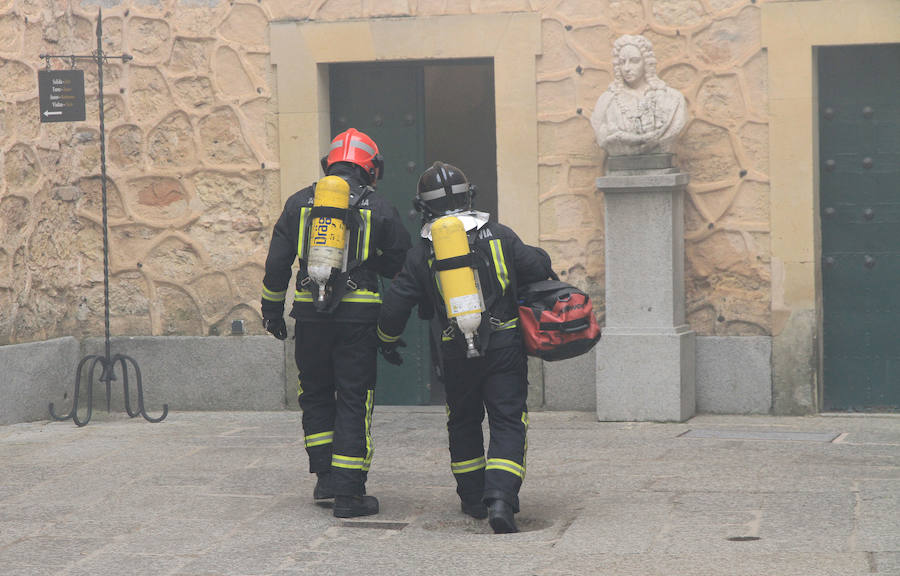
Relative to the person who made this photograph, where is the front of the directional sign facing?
facing the viewer

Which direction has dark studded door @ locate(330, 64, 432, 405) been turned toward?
toward the camera

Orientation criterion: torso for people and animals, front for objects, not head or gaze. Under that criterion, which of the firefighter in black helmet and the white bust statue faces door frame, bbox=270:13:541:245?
the firefighter in black helmet

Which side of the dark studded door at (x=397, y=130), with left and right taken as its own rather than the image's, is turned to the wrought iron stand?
right

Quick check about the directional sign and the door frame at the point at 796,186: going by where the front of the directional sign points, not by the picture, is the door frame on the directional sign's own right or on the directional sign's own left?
on the directional sign's own left

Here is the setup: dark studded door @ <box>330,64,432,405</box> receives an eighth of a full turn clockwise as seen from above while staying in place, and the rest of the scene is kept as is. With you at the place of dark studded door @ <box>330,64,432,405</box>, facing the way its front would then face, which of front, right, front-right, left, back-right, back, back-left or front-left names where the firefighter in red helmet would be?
front-left

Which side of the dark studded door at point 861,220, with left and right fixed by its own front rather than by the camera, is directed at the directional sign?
right

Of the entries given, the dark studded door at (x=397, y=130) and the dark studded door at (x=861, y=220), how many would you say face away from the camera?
0

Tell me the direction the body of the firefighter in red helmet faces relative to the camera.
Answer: away from the camera

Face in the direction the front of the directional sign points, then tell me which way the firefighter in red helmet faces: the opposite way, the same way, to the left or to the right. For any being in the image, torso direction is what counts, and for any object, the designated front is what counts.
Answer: the opposite way

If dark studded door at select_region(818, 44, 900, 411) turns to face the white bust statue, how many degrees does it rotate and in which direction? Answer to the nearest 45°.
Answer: approximately 45° to its right

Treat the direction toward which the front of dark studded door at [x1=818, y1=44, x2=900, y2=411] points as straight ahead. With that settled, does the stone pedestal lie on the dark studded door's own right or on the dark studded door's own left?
on the dark studded door's own right

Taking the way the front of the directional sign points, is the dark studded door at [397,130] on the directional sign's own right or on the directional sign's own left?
on the directional sign's own left

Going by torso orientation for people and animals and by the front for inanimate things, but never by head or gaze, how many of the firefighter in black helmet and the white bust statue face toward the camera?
1

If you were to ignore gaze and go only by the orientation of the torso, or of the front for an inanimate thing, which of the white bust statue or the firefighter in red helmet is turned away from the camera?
the firefighter in red helmet

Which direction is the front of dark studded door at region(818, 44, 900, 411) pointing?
toward the camera

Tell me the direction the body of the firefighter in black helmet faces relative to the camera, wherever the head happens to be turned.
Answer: away from the camera

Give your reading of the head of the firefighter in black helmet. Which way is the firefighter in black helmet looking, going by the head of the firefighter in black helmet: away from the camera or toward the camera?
away from the camera
